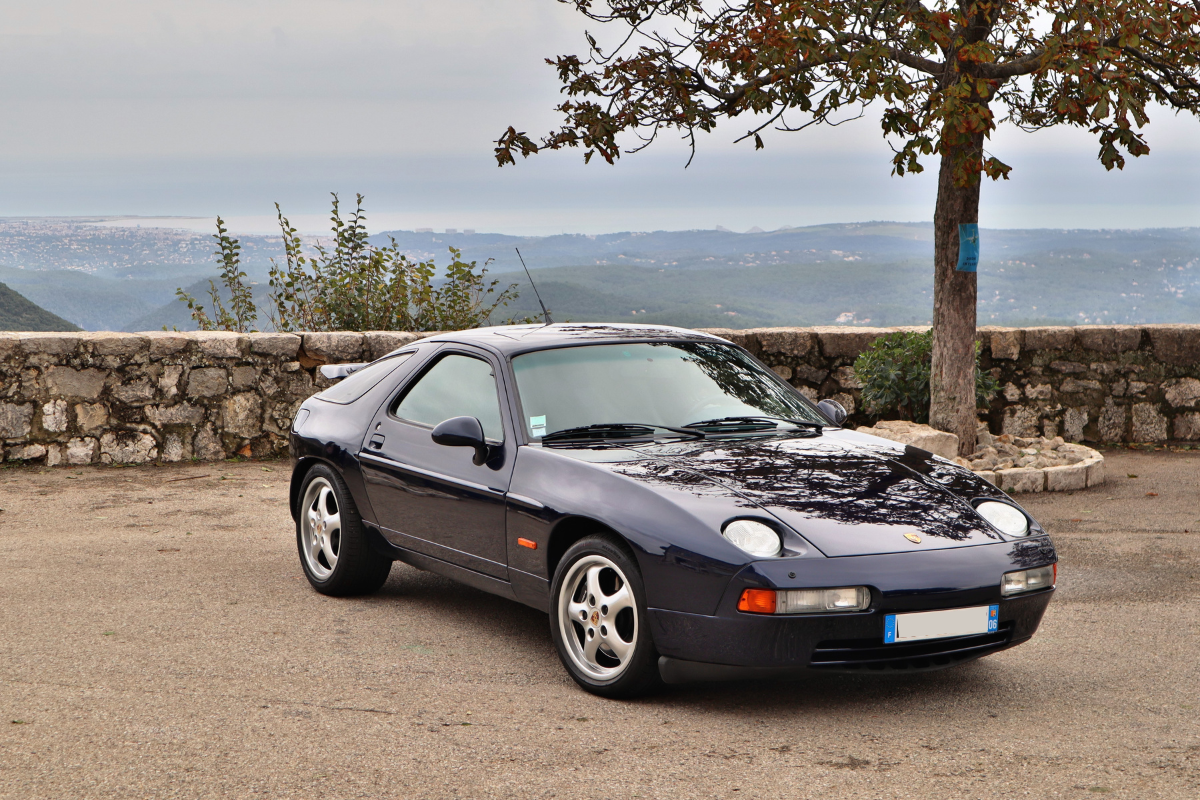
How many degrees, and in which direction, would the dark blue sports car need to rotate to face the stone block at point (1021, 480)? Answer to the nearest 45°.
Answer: approximately 90° to its left

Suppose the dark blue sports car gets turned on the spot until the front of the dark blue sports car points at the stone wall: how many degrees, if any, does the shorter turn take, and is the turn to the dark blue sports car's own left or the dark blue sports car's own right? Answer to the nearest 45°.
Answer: approximately 180°

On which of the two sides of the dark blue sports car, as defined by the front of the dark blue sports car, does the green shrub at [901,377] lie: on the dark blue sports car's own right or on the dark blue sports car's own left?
on the dark blue sports car's own left

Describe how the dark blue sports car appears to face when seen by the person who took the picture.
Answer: facing the viewer and to the right of the viewer

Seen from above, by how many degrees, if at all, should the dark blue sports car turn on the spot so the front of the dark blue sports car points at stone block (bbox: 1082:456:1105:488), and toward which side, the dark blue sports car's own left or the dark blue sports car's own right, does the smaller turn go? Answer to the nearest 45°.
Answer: approximately 90° to the dark blue sports car's own left

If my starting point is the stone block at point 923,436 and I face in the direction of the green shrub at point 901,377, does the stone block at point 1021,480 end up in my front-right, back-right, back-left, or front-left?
back-right

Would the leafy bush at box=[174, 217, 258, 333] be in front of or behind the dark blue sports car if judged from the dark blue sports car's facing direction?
behind
